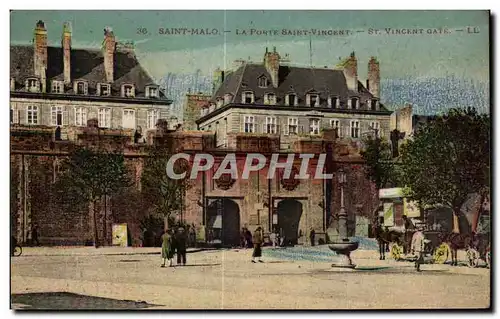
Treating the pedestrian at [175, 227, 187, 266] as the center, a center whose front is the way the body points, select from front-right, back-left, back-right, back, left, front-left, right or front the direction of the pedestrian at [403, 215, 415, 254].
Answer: right

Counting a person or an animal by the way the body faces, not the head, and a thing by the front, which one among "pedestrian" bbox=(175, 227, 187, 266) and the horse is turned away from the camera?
the pedestrian

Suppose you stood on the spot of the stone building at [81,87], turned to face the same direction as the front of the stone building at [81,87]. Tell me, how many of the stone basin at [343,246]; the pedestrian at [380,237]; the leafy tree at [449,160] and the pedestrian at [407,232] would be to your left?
4

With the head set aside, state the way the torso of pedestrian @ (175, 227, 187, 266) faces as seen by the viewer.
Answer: away from the camera

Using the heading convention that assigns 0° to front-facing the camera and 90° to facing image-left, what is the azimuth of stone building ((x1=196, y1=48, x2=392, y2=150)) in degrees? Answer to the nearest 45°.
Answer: approximately 0°

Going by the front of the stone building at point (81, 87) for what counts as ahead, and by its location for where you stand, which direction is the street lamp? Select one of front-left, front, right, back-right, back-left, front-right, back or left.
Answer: left

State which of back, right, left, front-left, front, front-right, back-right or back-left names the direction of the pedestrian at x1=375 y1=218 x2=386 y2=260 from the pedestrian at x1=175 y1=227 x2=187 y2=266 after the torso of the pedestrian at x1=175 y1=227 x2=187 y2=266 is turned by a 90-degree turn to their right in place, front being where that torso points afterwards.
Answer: front
